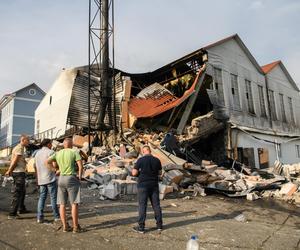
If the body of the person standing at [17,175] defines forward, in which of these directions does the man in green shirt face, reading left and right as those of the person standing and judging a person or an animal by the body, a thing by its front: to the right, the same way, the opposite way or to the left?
to the left

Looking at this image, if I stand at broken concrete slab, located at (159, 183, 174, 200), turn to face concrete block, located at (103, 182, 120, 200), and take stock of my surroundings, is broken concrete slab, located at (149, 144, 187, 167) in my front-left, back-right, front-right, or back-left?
back-right

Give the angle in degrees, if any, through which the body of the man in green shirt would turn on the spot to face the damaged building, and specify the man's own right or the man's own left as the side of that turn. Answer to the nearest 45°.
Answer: approximately 45° to the man's own right

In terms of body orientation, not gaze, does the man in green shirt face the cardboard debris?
yes

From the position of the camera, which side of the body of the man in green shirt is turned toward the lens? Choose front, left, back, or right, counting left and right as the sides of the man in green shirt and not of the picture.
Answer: back

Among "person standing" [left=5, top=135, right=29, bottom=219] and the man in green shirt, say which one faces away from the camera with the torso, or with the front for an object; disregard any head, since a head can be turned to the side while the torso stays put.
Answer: the man in green shirt

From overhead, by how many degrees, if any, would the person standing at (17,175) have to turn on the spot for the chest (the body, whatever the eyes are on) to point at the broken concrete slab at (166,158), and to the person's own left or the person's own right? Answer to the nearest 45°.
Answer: approximately 45° to the person's own left

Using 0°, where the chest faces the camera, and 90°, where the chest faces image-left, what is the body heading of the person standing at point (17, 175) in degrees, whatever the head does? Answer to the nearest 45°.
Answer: approximately 270°

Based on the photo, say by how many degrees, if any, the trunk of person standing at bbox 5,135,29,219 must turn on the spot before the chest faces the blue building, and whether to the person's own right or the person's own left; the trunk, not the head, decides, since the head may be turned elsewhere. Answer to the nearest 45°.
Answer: approximately 90° to the person's own left

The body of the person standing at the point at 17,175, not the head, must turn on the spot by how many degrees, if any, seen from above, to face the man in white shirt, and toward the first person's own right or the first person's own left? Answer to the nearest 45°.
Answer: approximately 45° to the first person's own right

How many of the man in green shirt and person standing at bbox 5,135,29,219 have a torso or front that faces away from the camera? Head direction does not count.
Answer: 1
